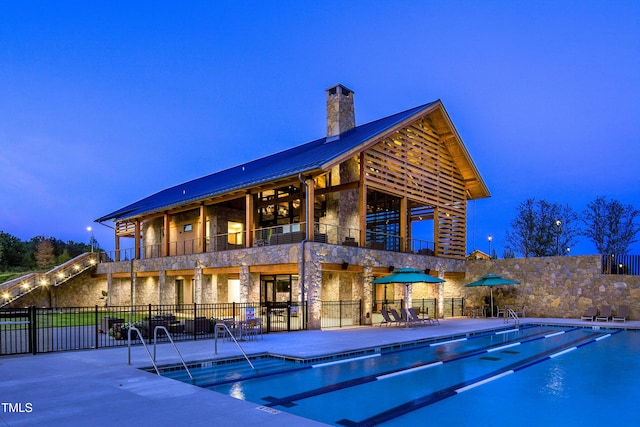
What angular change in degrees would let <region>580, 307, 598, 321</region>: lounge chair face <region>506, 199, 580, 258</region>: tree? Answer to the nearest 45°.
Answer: approximately 135° to its right

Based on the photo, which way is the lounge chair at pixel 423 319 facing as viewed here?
to the viewer's right

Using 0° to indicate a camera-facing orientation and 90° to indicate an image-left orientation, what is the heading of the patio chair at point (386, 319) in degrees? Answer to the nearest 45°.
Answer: approximately 270°

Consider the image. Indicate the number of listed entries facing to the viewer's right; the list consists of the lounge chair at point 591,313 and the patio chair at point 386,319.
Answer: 1

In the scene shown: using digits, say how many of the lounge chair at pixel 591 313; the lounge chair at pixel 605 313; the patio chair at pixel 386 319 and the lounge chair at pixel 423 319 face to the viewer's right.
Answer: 2

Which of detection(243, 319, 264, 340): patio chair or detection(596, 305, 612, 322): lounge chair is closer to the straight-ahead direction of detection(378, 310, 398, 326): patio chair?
the lounge chair

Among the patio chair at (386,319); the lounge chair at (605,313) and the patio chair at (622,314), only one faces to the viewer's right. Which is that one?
the patio chair at (386,319)
